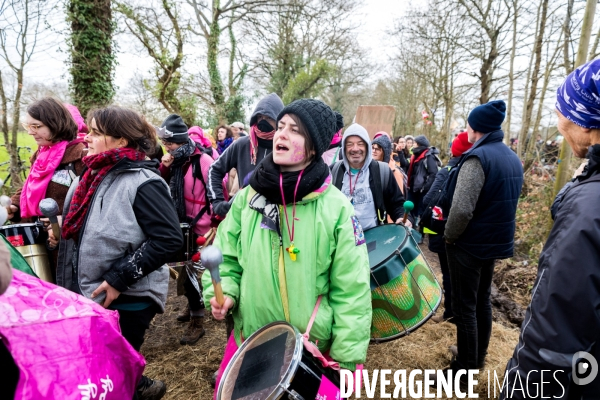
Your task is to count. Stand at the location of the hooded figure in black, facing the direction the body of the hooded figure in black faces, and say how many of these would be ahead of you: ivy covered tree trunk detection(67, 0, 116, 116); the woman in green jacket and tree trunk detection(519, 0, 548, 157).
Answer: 1

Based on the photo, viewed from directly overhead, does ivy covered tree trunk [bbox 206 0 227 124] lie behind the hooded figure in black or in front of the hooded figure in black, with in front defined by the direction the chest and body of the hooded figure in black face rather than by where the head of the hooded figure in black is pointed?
behind

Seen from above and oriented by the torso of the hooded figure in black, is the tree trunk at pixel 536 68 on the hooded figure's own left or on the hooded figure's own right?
on the hooded figure's own left

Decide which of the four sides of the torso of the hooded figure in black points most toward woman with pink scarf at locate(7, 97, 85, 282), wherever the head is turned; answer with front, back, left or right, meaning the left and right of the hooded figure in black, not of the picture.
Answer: right

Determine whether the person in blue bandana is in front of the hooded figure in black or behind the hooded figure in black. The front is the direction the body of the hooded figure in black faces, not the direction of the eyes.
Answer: in front

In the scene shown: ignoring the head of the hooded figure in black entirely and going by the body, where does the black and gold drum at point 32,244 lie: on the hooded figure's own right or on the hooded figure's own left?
on the hooded figure's own right

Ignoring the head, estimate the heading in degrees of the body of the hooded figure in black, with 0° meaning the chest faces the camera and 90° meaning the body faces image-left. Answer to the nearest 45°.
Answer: approximately 0°

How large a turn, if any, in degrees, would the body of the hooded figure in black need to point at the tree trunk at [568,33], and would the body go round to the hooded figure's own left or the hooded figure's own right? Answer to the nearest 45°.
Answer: approximately 135° to the hooded figure's own left
